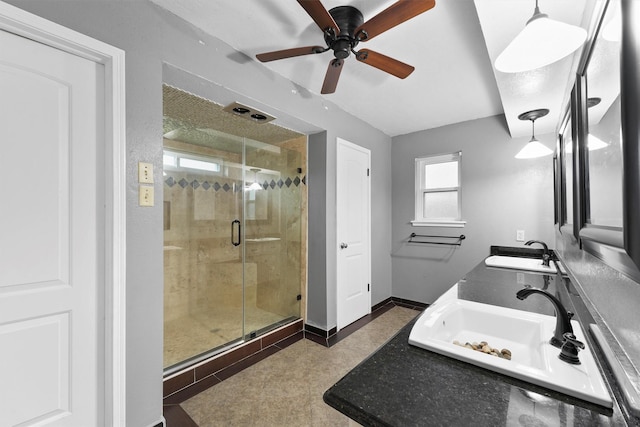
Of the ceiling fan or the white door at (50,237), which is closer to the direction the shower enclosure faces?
the ceiling fan

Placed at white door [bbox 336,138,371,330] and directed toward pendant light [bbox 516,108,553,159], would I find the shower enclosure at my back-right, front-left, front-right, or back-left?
back-right

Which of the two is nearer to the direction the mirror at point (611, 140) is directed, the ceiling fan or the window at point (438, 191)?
the ceiling fan

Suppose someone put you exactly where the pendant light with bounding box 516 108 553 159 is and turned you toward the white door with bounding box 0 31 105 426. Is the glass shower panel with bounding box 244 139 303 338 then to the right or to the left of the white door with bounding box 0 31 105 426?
right

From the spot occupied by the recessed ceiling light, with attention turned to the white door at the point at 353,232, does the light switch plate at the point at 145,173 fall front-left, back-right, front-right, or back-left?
back-right

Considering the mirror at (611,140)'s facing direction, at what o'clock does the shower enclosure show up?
The shower enclosure is roughly at 12 o'clock from the mirror.

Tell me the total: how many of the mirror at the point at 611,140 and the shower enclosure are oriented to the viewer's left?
1

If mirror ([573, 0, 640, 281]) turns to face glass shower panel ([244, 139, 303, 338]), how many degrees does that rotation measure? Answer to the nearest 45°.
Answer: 0° — it already faces it

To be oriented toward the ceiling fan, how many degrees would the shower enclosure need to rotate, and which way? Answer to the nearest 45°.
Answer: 0° — it already faces it

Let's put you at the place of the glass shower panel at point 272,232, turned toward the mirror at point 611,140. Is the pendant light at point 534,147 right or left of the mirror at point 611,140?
left

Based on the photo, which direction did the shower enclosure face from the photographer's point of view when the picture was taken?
facing the viewer and to the right of the viewer

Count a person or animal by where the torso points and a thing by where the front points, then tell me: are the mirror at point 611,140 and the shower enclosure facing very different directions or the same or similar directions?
very different directions

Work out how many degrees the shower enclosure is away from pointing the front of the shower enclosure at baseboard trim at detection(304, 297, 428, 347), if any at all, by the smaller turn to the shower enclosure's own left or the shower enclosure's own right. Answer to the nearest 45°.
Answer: approximately 45° to the shower enclosure's own left

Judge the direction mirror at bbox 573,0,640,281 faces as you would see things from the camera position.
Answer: facing to the left of the viewer

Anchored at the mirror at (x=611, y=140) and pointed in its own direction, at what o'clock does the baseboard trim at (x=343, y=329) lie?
The baseboard trim is roughly at 1 o'clock from the mirror.
